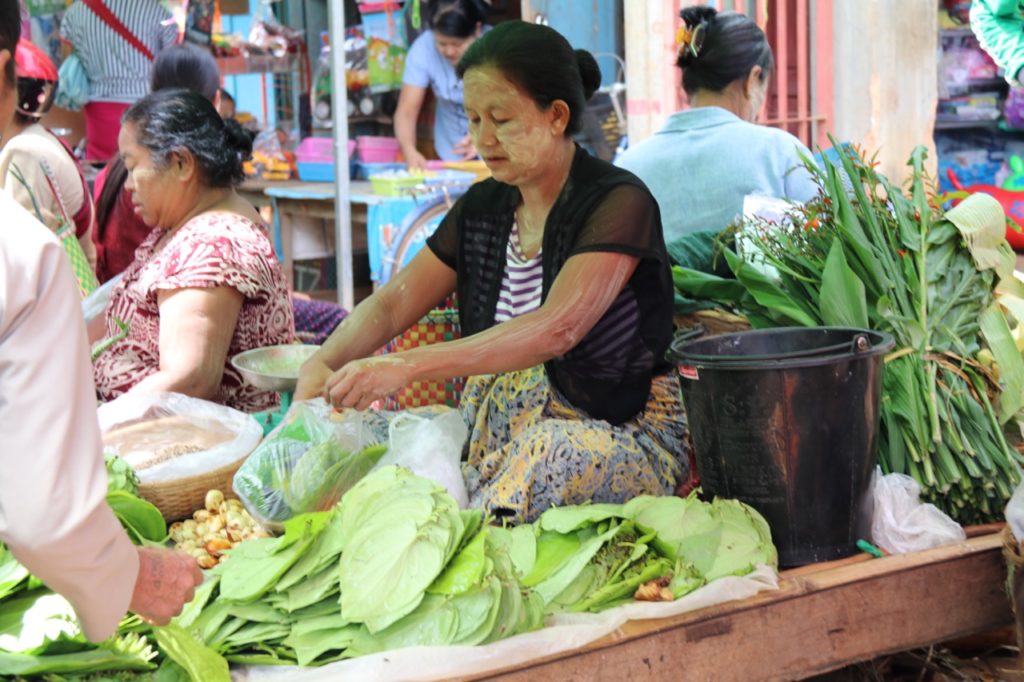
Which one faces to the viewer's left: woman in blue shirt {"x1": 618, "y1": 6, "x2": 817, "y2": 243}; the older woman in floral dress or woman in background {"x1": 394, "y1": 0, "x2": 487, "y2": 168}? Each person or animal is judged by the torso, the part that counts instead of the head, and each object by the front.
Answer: the older woman in floral dress

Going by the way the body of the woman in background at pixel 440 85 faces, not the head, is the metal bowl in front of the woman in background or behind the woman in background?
in front

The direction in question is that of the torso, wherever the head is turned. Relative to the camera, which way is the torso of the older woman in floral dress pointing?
to the viewer's left

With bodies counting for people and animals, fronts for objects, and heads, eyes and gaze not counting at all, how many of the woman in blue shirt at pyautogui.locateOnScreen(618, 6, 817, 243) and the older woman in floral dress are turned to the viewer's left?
1

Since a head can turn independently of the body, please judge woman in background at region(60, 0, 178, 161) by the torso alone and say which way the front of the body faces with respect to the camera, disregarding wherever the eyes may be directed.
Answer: away from the camera

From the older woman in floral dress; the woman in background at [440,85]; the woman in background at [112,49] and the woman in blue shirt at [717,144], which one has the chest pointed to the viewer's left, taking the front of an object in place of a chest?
the older woman in floral dress

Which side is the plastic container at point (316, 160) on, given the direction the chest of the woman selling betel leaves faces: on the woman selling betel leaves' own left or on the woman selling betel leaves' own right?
on the woman selling betel leaves' own right

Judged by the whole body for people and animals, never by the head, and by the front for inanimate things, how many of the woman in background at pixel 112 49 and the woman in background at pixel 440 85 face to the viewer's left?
0

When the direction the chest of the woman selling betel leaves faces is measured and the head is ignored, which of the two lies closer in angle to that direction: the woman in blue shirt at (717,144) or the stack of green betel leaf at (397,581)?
the stack of green betel leaf

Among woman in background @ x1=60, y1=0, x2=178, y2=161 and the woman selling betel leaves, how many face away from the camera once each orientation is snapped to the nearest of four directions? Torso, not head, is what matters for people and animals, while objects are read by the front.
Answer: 1

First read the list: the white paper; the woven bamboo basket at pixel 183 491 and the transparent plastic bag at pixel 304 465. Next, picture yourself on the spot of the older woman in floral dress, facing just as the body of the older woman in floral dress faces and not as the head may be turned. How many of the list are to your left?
3

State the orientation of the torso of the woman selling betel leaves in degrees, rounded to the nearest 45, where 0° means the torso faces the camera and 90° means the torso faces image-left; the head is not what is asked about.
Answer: approximately 45°

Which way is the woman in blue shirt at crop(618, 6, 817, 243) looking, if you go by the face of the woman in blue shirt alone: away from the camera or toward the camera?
away from the camera

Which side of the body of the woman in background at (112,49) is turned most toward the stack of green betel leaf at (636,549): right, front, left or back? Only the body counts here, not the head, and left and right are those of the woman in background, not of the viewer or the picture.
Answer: back
